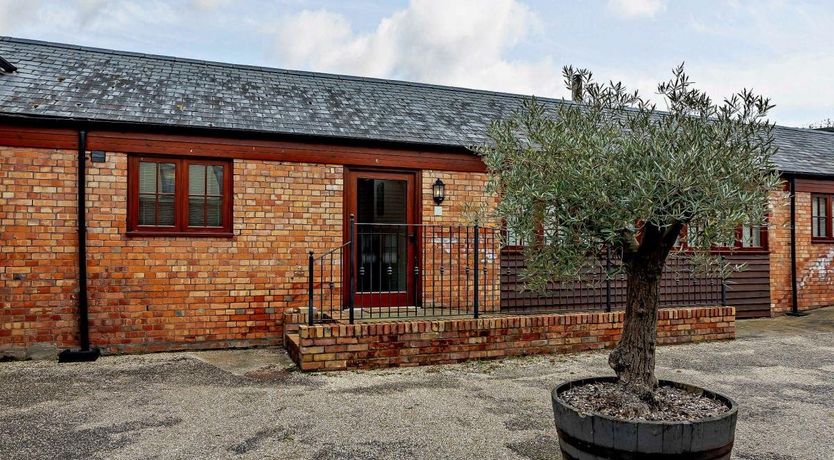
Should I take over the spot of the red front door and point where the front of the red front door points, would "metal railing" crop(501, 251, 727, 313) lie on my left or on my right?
on my left

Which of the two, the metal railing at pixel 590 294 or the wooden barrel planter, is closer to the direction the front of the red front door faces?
the wooden barrel planter

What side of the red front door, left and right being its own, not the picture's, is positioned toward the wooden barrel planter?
front

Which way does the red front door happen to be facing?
toward the camera

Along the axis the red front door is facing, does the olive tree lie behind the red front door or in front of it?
in front
